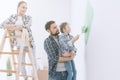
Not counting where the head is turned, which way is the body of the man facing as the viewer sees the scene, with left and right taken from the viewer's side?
facing the viewer and to the right of the viewer

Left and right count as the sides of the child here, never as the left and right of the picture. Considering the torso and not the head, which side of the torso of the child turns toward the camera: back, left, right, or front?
right
